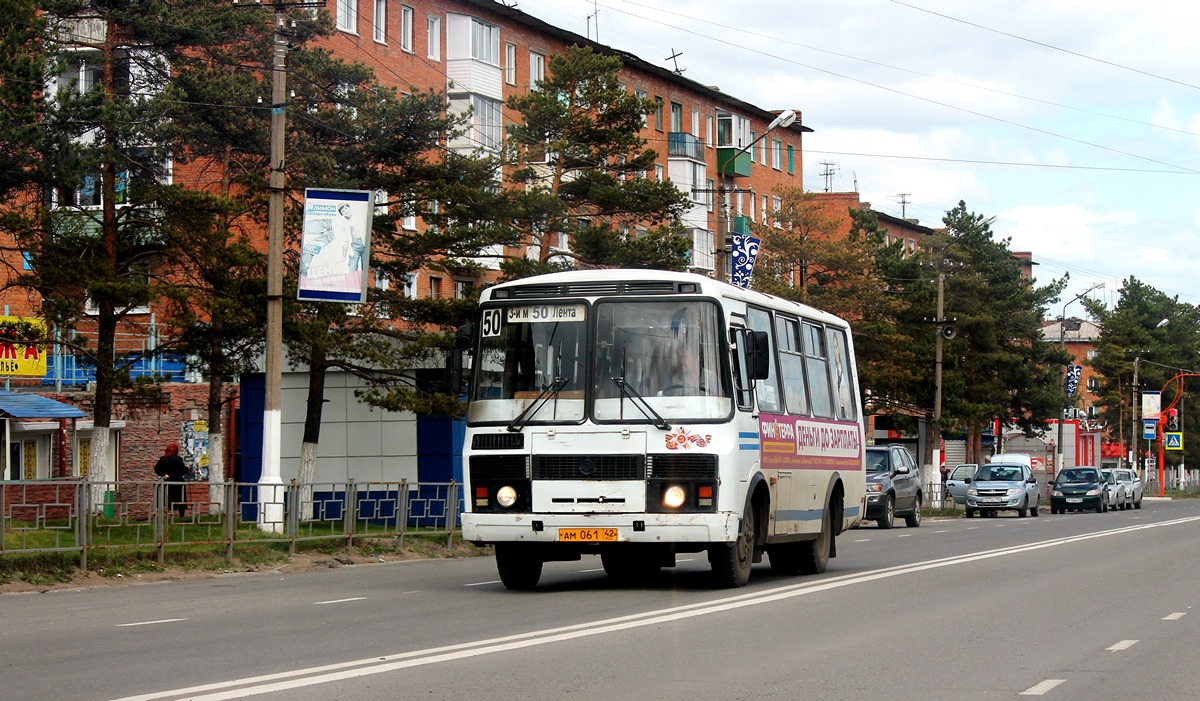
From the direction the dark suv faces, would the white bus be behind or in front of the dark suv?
in front

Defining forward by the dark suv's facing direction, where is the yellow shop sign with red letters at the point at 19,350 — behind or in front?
in front

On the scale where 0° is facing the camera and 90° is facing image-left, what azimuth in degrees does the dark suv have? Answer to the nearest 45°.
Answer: approximately 45°
